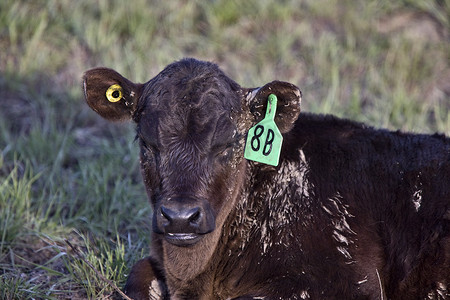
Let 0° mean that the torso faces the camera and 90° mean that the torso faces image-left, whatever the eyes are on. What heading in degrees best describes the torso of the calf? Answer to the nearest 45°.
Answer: approximately 45°
